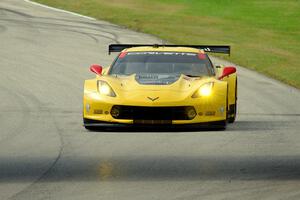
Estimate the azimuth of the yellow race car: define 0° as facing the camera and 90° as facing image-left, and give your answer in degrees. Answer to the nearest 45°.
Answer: approximately 0°
